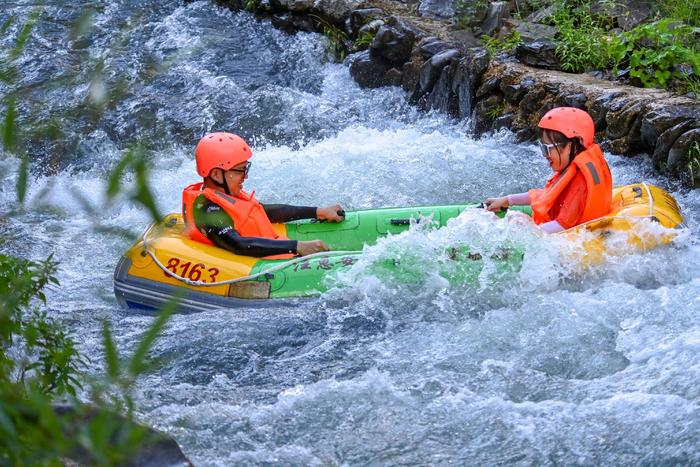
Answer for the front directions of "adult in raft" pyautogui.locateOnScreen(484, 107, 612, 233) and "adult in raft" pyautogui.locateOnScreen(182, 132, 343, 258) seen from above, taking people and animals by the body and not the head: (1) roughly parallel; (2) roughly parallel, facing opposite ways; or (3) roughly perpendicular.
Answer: roughly parallel, facing opposite ways

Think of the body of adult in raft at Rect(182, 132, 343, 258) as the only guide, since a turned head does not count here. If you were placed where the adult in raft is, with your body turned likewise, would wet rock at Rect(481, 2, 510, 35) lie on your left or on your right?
on your left

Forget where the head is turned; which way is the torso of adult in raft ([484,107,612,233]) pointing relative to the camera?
to the viewer's left

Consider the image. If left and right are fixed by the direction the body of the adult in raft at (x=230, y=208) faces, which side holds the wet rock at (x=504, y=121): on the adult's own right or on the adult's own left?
on the adult's own left

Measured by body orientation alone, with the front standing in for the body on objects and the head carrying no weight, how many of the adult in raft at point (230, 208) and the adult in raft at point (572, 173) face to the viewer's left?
1

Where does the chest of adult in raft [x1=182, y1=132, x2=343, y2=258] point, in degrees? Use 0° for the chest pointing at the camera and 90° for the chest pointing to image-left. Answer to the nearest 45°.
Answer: approximately 270°

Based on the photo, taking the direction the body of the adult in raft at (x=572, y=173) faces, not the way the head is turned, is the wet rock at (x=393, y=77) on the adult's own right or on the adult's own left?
on the adult's own right

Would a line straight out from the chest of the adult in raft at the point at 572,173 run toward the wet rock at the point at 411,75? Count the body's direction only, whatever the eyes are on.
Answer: no

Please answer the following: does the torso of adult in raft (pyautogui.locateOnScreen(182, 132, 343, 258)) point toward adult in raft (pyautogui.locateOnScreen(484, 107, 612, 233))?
yes

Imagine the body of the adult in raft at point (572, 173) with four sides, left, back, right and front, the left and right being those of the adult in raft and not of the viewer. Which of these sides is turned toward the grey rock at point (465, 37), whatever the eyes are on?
right

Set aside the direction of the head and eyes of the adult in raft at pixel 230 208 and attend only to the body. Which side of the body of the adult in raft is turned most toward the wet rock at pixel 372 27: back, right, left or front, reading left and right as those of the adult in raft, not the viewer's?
left

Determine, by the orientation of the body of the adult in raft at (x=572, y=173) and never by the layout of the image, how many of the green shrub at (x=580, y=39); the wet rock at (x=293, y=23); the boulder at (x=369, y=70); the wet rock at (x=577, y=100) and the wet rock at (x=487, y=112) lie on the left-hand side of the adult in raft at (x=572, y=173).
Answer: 0

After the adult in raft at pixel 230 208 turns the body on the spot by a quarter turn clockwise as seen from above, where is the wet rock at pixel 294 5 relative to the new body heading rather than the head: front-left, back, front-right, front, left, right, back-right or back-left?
back

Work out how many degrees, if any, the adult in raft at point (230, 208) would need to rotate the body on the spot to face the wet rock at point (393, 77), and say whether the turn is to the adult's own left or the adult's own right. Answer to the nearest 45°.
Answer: approximately 90° to the adult's own left

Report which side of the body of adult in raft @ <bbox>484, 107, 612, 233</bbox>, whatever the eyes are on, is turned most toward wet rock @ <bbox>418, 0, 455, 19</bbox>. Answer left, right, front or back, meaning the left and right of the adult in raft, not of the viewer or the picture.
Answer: right

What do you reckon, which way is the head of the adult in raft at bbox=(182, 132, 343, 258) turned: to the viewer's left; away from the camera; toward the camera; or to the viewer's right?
to the viewer's right

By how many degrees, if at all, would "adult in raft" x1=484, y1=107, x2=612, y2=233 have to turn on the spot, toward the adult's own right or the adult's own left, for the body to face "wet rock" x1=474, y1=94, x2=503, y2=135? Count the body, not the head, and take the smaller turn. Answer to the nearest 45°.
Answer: approximately 90° to the adult's own right

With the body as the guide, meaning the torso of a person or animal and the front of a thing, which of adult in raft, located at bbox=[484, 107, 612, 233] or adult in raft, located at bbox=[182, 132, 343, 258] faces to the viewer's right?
adult in raft, located at bbox=[182, 132, 343, 258]

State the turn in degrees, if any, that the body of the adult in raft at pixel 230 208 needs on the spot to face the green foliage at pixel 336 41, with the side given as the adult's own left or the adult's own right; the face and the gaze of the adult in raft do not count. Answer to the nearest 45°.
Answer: approximately 90° to the adult's own left
